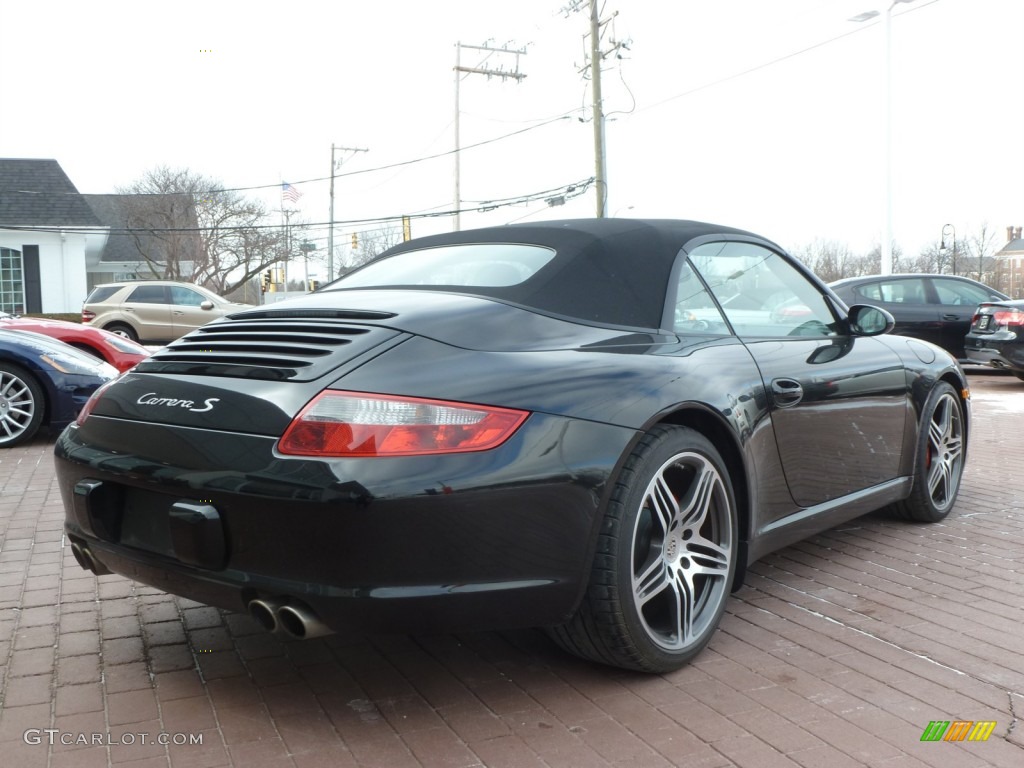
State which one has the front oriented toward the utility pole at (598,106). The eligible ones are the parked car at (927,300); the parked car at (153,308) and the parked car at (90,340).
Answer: the parked car at (153,308)

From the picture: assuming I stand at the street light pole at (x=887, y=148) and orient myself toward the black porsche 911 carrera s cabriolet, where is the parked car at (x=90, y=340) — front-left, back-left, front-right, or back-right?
front-right

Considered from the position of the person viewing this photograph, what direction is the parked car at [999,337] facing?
facing away from the viewer and to the right of the viewer

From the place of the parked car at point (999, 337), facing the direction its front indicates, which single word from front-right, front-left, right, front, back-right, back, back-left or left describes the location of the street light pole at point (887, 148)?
front-left

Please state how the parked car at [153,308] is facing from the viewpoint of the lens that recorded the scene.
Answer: facing to the right of the viewer

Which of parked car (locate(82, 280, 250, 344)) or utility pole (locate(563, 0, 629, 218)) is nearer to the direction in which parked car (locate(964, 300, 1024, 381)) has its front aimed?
the utility pole

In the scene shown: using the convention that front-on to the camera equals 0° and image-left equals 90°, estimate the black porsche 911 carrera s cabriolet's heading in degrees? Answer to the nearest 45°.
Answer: approximately 225°

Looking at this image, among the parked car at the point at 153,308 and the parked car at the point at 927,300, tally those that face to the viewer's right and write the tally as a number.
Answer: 2

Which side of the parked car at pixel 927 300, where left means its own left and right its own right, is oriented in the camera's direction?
right
